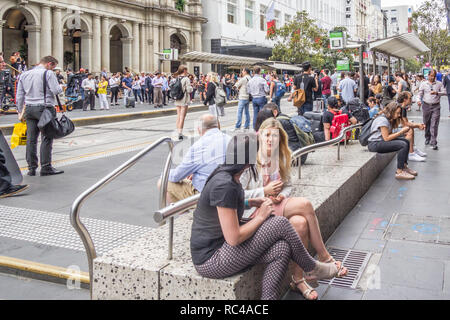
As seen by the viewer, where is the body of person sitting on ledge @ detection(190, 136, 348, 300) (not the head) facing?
to the viewer's right

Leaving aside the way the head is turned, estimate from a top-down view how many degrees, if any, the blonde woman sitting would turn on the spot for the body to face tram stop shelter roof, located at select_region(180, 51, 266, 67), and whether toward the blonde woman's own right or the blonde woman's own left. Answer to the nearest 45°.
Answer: approximately 135° to the blonde woman's own left

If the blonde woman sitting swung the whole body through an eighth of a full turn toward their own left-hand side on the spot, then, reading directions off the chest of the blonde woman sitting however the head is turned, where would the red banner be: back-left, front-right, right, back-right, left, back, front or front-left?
left

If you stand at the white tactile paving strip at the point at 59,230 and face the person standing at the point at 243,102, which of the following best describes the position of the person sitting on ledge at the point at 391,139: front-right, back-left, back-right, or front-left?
front-right

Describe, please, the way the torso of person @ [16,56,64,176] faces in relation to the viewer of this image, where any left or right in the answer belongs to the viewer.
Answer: facing away from the viewer and to the right of the viewer

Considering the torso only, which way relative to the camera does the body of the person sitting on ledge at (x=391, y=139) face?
to the viewer's right

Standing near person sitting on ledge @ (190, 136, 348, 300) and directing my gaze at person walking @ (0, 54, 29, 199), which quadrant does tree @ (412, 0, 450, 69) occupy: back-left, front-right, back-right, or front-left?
front-right

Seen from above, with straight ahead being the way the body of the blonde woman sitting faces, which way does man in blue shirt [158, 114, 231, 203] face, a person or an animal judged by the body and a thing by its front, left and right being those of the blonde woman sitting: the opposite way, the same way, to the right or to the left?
the opposite way

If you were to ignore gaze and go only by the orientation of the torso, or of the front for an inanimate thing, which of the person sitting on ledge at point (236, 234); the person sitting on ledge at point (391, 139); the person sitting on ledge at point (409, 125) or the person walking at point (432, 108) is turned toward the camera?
the person walking

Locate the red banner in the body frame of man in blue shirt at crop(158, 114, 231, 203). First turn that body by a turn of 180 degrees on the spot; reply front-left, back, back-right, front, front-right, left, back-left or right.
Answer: back-left

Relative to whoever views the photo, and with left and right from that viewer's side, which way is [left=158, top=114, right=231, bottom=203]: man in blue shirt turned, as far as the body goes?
facing away from the viewer and to the left of the viewer
